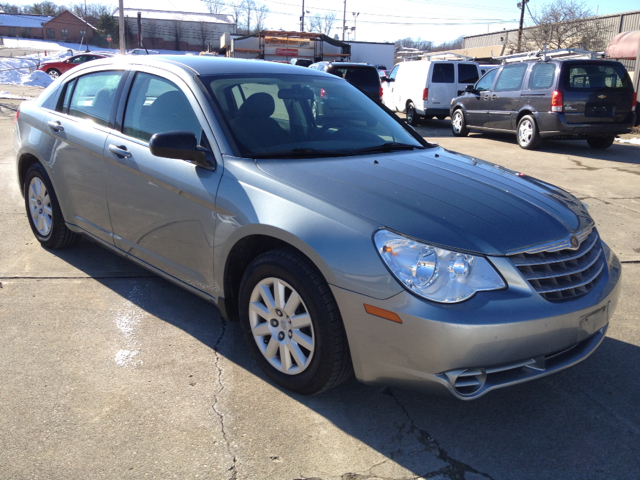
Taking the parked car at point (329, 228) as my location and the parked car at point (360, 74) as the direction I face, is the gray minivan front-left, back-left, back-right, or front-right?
front-right

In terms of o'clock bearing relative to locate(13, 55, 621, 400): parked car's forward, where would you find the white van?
The white van is roughly at 8 o'clock from the parked car.

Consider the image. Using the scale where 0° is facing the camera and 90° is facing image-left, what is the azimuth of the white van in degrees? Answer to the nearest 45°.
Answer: approximately 135°

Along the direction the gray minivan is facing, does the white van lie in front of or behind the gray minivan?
in front

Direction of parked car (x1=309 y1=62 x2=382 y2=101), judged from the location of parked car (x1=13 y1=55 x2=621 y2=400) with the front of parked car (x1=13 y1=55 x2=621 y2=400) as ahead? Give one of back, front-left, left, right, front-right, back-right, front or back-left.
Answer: back-left

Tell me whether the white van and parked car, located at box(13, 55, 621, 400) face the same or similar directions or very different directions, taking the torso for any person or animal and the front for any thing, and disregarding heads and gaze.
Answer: very different directions

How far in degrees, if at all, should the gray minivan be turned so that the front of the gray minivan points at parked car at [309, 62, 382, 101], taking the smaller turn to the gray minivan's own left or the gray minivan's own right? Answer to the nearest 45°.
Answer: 0° — it already faces it

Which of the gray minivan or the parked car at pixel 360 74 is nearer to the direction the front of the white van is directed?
the parked car

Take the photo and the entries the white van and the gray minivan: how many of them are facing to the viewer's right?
0

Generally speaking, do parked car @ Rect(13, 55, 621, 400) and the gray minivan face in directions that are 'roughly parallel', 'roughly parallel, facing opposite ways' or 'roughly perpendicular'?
roughly parallel, facing opposite ways

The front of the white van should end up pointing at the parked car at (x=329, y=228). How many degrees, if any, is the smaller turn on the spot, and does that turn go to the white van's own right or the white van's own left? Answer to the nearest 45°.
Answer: approximately 135° to the white van's own left

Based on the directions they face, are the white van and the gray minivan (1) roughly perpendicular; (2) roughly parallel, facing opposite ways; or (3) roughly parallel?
roughly parallel
